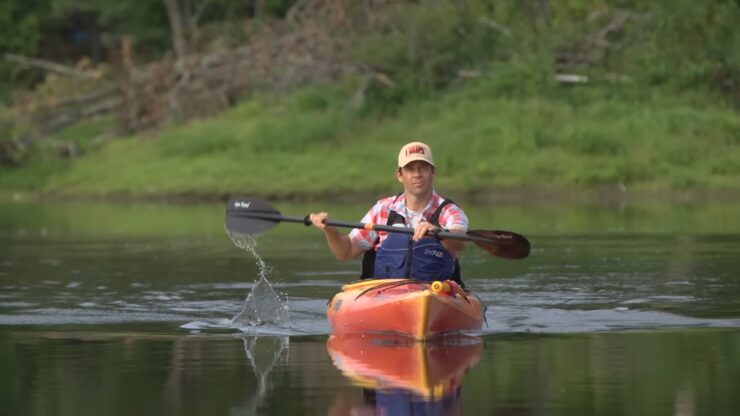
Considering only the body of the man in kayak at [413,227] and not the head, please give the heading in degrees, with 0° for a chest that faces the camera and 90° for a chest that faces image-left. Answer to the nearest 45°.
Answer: approximately 0°

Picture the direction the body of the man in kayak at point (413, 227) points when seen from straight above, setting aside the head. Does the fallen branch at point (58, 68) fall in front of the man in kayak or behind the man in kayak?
behind
